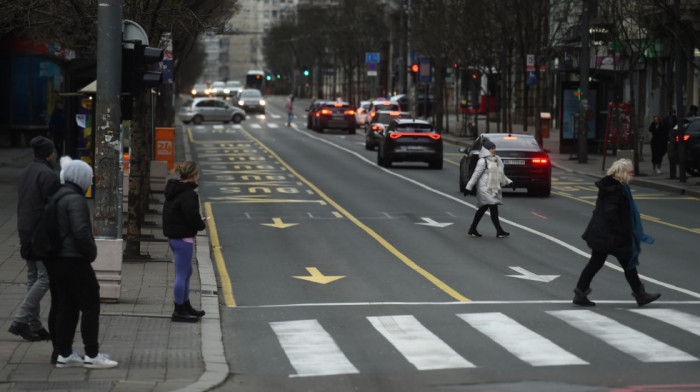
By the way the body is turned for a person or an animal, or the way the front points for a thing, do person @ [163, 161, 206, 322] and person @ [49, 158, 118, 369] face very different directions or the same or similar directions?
same or similar directions

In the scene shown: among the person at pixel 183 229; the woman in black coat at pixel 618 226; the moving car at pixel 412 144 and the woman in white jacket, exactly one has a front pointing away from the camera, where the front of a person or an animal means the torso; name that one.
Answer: the moving car

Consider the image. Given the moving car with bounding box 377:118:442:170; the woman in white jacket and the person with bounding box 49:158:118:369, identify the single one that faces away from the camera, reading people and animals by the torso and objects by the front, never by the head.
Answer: the moving car

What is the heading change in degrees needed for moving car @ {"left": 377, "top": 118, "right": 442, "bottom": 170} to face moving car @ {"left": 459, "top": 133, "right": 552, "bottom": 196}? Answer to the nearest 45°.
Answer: approximately 180°

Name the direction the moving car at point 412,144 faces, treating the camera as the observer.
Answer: facing away from the viewer

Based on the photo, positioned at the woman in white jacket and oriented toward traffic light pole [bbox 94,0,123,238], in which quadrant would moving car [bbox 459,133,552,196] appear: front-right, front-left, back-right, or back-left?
back-right

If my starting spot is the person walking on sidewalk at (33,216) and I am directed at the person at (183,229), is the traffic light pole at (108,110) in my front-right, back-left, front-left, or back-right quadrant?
front-left

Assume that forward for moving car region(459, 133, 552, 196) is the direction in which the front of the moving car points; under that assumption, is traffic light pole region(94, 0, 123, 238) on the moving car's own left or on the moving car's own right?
on the moving car's own left

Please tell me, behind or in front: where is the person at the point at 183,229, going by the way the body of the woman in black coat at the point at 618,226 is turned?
behind

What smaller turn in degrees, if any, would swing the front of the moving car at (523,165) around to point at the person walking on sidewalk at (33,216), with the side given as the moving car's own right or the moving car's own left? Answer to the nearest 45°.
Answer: approximately 135° to the moving car's own left

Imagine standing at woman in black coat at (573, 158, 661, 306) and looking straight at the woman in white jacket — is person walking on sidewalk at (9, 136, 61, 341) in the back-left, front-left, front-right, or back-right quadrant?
back-left
